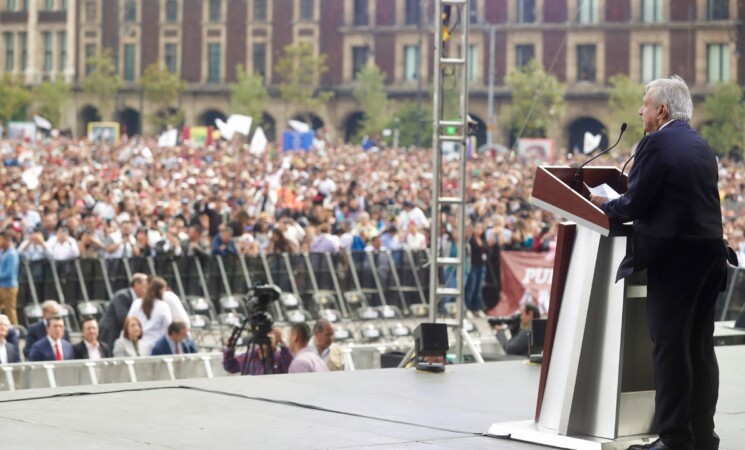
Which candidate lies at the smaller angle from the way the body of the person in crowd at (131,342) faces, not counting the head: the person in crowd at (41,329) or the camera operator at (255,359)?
the camera operator

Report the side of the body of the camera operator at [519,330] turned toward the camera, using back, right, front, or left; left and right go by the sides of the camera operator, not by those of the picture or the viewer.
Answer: left

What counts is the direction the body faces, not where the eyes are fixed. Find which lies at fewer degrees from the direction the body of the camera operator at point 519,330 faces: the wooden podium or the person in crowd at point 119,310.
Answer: the person in crowd

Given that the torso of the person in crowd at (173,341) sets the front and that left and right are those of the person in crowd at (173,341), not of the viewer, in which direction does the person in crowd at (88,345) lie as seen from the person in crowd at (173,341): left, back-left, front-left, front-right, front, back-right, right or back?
back-right

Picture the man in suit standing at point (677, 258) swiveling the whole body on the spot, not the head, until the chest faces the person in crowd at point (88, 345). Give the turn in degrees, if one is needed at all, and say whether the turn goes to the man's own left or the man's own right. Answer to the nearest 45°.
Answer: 0° — they already face them

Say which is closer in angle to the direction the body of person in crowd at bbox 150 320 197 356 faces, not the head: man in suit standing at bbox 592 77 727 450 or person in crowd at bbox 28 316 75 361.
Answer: the man in suit standing

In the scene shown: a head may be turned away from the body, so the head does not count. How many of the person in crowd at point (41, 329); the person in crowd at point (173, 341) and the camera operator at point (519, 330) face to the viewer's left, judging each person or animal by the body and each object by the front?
1

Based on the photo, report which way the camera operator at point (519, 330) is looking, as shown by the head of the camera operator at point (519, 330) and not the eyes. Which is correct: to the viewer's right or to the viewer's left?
to the viewer's left

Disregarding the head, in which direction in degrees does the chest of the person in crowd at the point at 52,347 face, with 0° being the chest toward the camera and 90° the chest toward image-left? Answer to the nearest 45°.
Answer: approximately 315°
